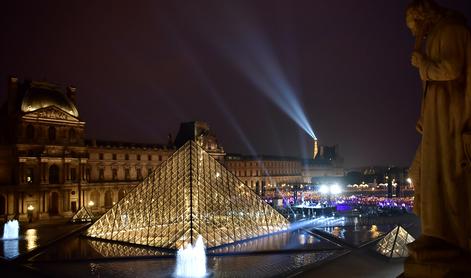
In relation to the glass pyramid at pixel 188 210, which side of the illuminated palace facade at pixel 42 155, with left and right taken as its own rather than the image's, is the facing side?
front

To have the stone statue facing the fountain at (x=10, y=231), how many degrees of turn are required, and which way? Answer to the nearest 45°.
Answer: approximately 45° to its right

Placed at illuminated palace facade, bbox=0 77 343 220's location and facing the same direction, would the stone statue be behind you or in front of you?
in front

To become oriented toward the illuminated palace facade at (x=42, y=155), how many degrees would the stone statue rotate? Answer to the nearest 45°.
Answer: approximately 45° to its right

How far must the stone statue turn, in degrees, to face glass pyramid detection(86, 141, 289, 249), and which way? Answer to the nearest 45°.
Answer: approximately 45° to its right

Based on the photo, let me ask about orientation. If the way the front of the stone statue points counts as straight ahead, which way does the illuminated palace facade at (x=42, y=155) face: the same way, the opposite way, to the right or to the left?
the opposite way

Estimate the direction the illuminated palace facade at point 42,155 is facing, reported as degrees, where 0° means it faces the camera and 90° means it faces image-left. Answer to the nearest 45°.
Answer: approximately 315°

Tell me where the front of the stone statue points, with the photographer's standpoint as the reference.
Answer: facing to the left of the viewer

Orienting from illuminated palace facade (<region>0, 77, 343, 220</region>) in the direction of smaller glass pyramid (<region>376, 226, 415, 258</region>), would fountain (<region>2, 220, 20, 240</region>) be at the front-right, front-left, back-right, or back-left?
front-right

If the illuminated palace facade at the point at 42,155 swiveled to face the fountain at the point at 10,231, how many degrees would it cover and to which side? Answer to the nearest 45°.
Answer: approximately 45° to its right

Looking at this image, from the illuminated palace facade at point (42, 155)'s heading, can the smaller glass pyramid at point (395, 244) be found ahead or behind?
ahead

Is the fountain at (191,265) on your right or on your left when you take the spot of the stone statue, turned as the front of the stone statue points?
on your right

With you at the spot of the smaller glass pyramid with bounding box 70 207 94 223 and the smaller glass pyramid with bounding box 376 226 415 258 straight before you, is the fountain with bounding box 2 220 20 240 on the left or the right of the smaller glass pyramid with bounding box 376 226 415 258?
right

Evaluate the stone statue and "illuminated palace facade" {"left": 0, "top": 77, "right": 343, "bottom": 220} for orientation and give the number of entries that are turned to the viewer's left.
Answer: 1
